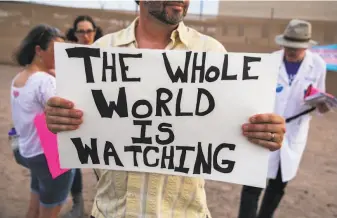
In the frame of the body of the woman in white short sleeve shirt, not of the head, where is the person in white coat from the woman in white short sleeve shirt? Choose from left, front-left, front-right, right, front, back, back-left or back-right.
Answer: front-right

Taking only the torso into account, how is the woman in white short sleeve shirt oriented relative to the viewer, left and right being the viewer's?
facing away from the viewer and to the right of the viewer

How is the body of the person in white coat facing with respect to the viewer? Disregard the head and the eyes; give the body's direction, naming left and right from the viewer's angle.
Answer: facing the viewer and to the left of the viewer

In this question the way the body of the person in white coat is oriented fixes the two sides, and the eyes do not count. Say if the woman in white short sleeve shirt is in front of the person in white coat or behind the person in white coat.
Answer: in front
